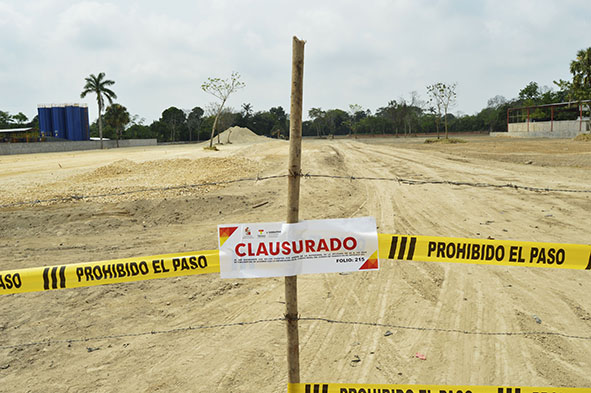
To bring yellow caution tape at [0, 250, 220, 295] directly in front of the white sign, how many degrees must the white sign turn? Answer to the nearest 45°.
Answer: approximately 90° to its right

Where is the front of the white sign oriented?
toward the camera

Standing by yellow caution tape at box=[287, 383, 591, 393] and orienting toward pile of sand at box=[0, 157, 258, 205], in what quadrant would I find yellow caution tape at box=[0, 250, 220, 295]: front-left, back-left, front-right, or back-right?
front-left

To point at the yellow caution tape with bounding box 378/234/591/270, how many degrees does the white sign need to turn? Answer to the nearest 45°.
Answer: approximately 90° to its left
